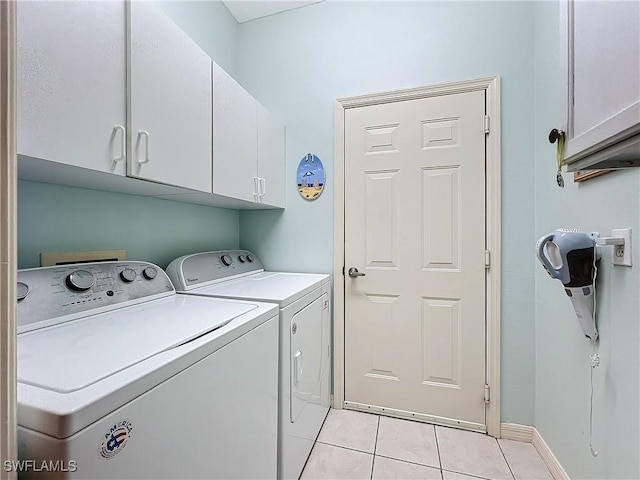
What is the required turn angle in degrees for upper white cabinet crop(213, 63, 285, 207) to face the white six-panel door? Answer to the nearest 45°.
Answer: approximately 45° to its left

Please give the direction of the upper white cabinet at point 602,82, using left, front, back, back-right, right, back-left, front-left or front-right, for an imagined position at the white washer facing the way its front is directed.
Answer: front

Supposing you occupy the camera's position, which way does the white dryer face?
facing the viewer and to the right of the viewer

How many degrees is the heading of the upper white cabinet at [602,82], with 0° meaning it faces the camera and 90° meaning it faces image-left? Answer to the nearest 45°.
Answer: approximately 45°

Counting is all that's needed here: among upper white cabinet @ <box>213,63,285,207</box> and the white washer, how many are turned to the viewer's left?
0

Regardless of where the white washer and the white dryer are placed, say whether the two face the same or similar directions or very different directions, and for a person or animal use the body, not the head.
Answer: same or similar directions

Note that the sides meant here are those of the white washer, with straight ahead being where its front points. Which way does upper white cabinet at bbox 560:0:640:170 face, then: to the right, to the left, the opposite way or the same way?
the opposite way

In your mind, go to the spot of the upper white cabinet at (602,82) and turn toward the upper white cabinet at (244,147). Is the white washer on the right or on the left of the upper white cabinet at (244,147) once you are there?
left

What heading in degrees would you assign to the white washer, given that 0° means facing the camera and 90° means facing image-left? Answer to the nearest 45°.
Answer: approximately 315°

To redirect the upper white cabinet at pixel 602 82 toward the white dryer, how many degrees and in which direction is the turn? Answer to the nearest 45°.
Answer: approximately 45° to its right

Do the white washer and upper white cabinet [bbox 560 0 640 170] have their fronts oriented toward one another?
yes

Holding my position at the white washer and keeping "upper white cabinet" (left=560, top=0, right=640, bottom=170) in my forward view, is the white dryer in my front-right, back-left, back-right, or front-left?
front-left

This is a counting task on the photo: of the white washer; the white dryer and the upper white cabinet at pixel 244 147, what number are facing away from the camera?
0
